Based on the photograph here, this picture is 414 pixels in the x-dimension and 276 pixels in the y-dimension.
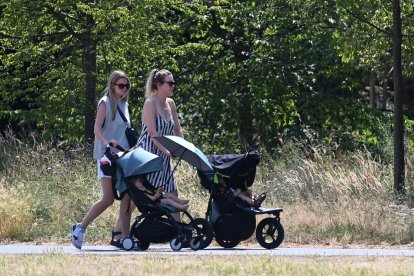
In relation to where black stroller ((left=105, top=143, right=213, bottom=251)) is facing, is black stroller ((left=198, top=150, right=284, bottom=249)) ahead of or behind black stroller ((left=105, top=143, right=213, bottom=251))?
ahead

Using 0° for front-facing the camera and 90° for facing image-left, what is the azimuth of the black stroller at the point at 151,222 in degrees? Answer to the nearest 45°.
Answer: approximately 270°
